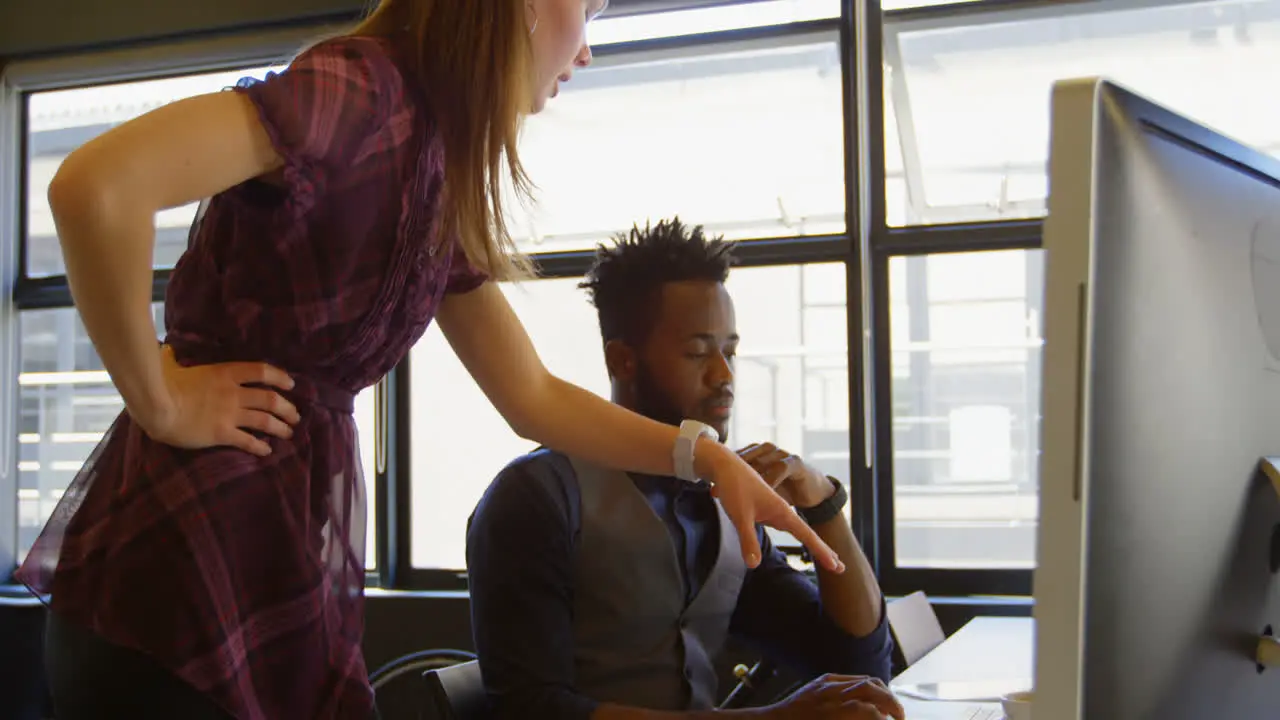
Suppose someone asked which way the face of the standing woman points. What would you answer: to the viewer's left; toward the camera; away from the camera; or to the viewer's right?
to the viewer's right

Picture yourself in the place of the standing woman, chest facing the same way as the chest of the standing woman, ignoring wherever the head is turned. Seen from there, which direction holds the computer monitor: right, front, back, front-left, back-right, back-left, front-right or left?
front-right

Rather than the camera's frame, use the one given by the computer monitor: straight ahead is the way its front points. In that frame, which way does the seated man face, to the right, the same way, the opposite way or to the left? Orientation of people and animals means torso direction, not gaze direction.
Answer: the opposite way

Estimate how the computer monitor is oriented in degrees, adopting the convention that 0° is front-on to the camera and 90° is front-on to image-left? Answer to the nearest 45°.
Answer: approximately 135°

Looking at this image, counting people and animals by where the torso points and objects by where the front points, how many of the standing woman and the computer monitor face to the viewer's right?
1

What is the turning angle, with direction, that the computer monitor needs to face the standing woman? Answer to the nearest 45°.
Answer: approximately 45° to its left

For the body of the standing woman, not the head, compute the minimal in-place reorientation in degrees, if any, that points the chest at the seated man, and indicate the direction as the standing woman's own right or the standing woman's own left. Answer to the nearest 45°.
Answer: approximately 45° to the standing woman's own left

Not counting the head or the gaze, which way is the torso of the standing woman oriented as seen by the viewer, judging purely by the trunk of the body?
to the viewer's right

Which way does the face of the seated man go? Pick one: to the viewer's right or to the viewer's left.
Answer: to the viewer's right
